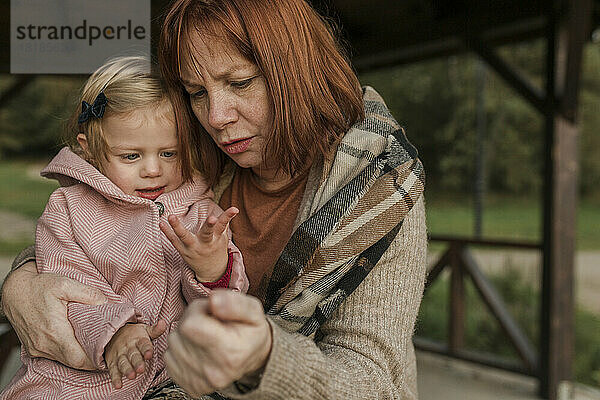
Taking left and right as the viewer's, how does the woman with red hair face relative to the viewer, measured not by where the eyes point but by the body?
facing the viewer and to the left of the viewer

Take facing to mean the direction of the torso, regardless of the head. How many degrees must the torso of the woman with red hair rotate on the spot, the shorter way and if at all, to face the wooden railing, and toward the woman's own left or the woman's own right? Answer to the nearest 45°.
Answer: approximately 180°

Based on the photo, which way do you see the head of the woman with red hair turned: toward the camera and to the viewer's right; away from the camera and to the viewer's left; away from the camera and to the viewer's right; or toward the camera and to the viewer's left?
toward the camera and to the viewer's left

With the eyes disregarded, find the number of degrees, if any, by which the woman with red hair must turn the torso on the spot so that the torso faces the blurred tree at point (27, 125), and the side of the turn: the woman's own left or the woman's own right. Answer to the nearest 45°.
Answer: approximately 135° to the woman's own right

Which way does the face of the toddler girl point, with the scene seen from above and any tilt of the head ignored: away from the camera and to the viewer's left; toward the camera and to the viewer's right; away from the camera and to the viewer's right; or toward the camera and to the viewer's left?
toward the camera and to the viewer's right

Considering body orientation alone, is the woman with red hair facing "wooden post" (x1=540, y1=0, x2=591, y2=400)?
no

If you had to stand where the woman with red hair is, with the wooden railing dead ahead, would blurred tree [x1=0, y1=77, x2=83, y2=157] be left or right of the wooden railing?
left

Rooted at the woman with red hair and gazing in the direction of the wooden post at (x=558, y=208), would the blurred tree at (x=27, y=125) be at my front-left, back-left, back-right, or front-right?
front-left
